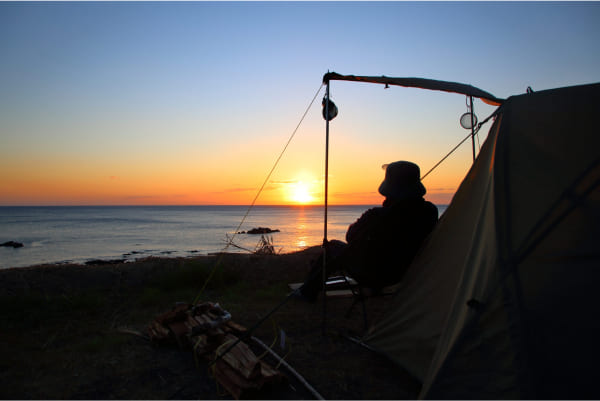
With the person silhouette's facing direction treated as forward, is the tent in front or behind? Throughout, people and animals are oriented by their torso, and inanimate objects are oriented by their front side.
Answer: behind

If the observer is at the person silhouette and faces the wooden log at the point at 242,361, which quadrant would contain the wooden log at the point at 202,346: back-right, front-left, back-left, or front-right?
front-right

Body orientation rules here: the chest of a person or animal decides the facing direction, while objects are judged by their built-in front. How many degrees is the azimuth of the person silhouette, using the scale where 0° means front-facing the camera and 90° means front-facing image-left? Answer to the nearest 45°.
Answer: approximately 135°

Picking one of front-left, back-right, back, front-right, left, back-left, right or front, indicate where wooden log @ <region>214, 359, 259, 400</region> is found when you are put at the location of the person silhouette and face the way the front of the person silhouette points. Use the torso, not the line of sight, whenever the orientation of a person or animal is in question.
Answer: left

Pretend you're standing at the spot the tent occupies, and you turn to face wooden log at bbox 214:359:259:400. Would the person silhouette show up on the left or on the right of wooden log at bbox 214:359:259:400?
right

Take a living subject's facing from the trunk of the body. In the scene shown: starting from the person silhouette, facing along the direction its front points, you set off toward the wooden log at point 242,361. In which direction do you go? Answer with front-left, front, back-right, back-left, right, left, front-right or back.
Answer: left
